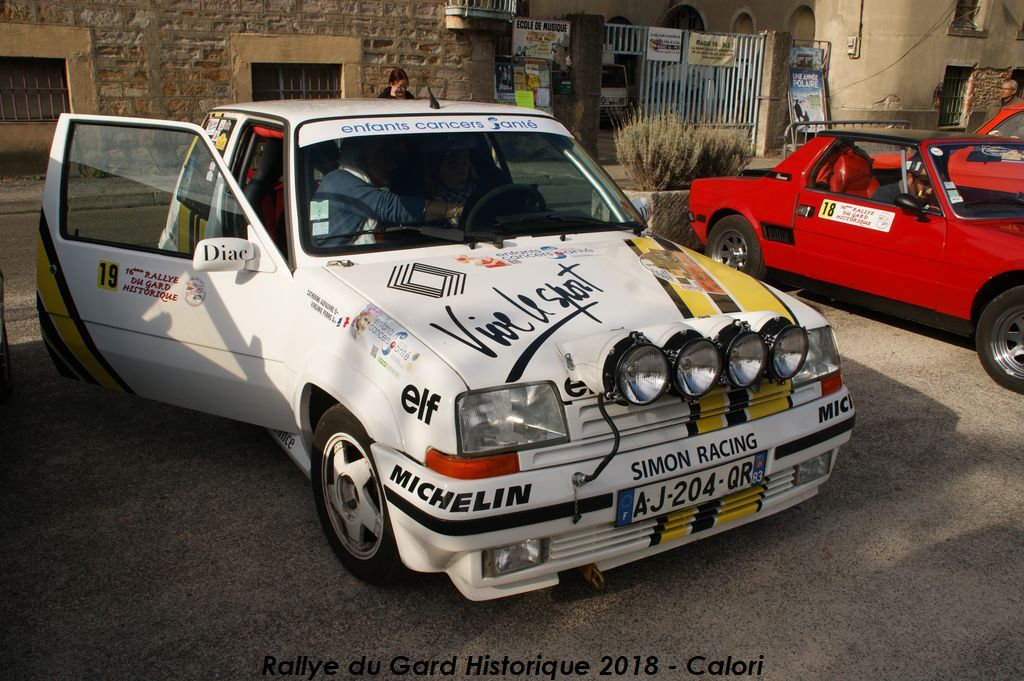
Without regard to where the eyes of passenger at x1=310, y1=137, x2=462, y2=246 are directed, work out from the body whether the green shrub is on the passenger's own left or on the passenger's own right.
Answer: on the passenger's own left

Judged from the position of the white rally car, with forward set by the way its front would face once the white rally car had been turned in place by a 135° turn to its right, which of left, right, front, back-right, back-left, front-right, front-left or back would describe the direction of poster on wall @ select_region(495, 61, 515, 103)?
right

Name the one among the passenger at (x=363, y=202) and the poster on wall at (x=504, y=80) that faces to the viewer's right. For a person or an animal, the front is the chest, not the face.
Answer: the passenger

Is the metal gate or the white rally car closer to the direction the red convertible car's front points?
the white rally car

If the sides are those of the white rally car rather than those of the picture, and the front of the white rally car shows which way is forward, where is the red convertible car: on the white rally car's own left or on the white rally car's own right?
on the white rally car's own left

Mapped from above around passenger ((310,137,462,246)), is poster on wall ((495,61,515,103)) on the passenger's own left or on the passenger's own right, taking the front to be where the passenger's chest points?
on the passenger's own left

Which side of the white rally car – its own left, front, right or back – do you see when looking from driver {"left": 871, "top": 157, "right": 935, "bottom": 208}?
left

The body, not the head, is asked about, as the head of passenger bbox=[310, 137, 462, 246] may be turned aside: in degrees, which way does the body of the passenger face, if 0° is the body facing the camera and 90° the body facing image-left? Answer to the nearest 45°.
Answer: approximately 270°

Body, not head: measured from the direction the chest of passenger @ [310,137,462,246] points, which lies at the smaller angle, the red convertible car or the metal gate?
the red convertible car
